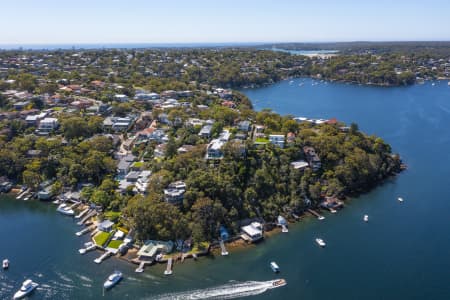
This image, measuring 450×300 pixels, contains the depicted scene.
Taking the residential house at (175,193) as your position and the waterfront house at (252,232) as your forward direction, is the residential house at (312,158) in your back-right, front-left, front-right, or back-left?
front-left

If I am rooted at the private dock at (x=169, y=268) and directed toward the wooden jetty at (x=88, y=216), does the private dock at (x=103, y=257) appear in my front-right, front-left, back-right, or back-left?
front-left
